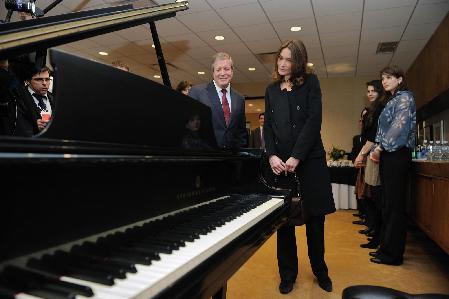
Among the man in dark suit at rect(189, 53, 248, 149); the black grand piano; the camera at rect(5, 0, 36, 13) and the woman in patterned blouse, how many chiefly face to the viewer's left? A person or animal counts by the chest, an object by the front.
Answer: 1

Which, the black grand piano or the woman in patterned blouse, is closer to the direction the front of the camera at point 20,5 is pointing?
the woman in patterned blouse

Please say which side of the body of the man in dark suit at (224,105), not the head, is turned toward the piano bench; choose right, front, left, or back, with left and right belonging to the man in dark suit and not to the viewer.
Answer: front

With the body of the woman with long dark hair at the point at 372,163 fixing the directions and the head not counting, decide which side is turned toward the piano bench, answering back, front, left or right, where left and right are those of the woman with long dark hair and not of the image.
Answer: left

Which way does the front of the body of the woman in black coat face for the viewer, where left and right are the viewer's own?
facing the viewer and to the left of the viewer

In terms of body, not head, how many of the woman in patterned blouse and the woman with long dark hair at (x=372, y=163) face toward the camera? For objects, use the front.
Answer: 0

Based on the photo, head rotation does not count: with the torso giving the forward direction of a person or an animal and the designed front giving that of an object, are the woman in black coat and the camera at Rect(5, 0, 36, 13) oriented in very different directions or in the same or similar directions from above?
very different directions

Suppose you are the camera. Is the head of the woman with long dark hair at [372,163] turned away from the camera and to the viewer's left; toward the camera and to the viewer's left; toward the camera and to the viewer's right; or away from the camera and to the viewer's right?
toward the camera and to the viewer's left

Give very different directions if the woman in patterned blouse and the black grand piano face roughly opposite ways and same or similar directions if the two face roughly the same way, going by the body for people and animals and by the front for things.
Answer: very different directions

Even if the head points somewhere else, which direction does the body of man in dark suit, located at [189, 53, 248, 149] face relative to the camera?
toward the camera

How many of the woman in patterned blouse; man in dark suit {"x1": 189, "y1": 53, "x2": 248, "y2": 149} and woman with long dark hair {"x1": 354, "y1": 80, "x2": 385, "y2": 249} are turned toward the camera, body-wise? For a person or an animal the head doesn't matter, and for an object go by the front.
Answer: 1

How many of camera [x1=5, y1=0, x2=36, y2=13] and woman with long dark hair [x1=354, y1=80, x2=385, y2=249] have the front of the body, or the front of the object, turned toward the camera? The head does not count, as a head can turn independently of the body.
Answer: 0

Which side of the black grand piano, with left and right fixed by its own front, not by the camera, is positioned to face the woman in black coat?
left

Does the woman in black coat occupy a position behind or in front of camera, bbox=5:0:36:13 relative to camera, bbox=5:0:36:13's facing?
in front

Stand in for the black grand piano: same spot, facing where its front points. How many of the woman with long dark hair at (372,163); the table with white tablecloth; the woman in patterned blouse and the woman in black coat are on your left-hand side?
4
